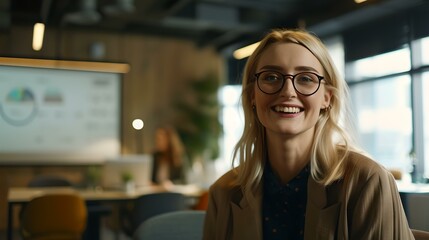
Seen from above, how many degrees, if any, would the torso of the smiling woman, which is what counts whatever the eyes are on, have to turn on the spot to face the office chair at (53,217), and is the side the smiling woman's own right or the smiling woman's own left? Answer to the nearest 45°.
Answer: approximately 135° to the smiling woman's own right

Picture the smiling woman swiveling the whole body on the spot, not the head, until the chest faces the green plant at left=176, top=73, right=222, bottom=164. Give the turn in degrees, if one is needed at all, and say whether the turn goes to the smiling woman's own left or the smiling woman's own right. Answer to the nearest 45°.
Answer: approximately 180°

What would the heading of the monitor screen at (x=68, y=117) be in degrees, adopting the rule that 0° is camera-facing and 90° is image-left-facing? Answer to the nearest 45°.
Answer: approximately 315°

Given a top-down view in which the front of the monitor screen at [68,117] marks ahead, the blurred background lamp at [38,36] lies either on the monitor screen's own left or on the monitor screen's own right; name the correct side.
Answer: on the monitor screen's own right

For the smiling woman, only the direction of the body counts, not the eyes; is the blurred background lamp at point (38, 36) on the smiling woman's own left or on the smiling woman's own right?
on the smiling woman's own right

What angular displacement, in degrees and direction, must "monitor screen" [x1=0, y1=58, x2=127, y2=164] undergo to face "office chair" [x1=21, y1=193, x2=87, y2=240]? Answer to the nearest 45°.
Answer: approximately 45° to its right

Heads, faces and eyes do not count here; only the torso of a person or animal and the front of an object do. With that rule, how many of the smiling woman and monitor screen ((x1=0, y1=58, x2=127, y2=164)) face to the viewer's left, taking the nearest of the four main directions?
0

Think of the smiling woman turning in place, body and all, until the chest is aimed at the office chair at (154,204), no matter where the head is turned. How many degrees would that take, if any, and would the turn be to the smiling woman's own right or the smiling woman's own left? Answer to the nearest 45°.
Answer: approximately 135° to the smiling woman's own right

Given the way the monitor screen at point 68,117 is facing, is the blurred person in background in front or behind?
in front

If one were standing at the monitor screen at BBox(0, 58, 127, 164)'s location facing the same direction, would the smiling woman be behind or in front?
in front

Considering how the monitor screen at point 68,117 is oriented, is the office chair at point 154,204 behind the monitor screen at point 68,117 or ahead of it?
ahead

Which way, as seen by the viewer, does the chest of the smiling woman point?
toward the camera

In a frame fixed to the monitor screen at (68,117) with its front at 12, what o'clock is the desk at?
The desk is roughly at 1 o'clock from the monitor screen.
